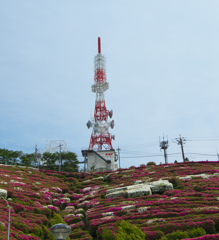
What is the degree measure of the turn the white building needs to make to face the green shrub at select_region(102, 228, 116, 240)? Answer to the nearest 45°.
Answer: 0° — it already faces it

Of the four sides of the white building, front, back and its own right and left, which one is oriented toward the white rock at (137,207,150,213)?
front

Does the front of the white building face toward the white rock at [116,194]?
yes

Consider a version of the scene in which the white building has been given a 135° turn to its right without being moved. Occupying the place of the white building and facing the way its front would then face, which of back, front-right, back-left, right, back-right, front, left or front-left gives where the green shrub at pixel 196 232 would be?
back-left

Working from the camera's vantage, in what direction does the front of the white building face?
facing the viewer

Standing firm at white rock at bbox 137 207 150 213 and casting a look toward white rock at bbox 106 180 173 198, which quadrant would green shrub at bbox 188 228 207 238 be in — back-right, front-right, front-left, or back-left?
back-right

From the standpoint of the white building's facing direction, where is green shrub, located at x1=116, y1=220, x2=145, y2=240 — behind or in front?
in front

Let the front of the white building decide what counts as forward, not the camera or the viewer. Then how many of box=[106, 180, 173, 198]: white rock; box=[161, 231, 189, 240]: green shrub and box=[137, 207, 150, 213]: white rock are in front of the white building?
3

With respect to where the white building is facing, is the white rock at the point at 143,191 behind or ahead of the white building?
ahead

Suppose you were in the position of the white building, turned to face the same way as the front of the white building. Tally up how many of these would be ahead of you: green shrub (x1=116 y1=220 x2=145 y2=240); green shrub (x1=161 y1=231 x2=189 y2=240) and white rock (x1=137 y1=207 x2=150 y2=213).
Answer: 3
